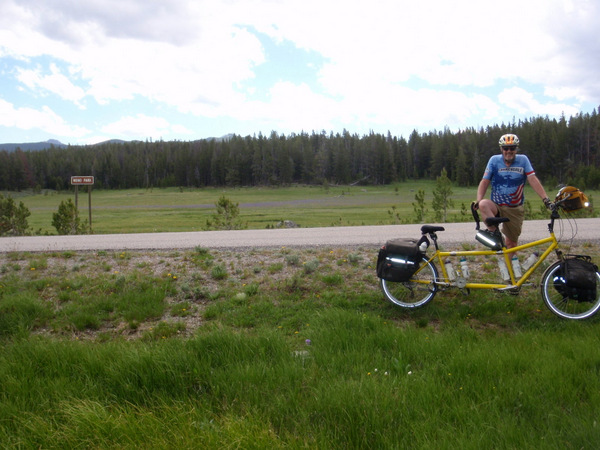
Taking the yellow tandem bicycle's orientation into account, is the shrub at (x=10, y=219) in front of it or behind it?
behind

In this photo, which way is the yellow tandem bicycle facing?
to the viewer's right

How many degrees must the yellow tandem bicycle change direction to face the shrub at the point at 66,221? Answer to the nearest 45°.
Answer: approximately 135° to its left

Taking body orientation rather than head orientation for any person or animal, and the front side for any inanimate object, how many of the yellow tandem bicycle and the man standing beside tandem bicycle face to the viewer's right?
1

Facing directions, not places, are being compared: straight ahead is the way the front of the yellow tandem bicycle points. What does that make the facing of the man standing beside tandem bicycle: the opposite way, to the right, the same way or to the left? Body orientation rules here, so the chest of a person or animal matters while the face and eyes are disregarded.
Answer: to the right

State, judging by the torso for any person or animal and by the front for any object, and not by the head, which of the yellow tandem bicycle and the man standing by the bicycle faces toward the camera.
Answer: the man standing by the bicycle

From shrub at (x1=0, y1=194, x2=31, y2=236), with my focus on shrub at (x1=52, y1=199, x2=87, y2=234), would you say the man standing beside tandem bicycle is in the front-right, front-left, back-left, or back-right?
front-right

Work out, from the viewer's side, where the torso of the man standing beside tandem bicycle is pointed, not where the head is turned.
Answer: toward the camera

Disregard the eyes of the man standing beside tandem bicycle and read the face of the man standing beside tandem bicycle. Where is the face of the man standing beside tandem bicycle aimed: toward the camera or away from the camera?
toward the camera
